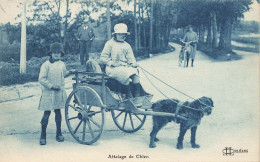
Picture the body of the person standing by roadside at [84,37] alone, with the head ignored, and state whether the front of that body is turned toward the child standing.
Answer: yes

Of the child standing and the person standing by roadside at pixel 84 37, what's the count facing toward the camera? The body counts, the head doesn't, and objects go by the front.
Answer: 2

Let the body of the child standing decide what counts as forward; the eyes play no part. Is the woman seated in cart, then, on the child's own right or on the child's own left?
on the child's own left

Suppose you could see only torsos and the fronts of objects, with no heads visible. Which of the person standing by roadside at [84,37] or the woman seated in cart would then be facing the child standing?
the person standing by roadside

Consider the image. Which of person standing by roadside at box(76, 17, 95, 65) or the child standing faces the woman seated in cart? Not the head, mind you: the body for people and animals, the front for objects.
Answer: the person standing by roadside

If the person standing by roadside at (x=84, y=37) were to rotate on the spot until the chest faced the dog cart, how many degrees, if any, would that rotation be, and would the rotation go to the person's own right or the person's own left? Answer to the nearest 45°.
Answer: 0° — they already face it

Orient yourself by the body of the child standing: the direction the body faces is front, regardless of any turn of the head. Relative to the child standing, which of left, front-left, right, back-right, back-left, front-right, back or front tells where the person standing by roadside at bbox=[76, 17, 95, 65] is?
back
